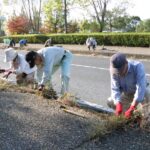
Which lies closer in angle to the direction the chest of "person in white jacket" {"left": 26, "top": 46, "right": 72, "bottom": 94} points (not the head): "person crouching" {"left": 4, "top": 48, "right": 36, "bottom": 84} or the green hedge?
the person crouching

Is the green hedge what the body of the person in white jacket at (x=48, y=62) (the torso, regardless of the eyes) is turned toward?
no

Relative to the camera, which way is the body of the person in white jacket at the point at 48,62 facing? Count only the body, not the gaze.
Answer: to the viewer's left
